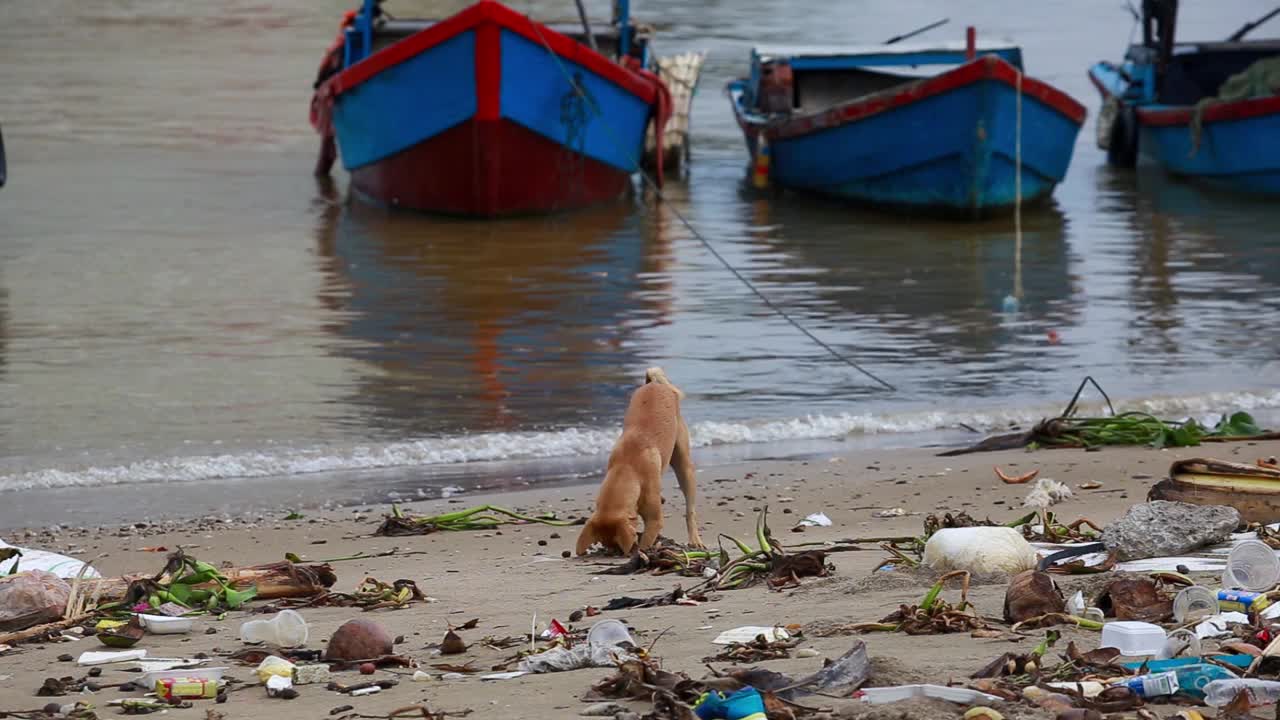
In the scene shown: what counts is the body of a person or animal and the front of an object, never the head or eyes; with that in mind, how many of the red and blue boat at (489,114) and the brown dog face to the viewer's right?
0

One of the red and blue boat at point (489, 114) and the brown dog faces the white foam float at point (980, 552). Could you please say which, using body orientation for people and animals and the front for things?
the red and blue boat

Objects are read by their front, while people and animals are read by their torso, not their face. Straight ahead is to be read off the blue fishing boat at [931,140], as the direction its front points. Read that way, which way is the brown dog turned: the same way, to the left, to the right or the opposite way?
to the right

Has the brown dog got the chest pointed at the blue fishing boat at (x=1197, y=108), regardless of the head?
no

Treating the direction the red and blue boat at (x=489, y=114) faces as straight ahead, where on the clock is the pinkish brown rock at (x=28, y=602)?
The pinkish brown rock is roughly at 12 o'clock from the red and blue boat.

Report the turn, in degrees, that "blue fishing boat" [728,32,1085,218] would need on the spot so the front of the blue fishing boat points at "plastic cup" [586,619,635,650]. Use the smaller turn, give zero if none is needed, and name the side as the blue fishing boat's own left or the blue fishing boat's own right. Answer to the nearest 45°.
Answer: approximately 45° to the blue fishing boat's own right

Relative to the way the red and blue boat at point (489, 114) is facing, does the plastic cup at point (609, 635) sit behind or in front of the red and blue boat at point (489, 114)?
in front

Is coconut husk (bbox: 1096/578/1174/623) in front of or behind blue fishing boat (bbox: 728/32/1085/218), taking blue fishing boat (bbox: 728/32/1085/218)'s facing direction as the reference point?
in front

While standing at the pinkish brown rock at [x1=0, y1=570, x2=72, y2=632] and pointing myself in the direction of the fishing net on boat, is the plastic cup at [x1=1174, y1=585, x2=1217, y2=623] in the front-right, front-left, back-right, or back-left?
front-right

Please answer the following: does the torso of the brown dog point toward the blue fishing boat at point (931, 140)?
no

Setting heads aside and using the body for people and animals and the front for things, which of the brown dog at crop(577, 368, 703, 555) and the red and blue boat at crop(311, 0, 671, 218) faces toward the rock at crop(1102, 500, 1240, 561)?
the red and blue boat

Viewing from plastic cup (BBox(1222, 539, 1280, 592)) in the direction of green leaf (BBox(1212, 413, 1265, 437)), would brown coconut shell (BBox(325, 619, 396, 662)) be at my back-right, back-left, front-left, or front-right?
back-left

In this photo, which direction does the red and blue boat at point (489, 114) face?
toward the camera

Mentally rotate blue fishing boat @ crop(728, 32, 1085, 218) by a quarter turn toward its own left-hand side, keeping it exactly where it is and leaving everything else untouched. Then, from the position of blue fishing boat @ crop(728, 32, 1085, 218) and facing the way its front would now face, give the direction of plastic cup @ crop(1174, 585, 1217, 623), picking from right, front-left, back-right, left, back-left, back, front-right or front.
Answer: back-right

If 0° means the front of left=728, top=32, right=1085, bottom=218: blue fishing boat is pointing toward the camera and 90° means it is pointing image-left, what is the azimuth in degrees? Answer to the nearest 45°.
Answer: approximately 315°

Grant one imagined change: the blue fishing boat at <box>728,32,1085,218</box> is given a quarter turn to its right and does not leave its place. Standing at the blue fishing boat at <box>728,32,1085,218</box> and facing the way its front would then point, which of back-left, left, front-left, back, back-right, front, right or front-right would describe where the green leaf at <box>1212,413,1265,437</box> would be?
front-left

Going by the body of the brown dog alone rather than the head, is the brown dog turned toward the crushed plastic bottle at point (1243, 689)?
no
